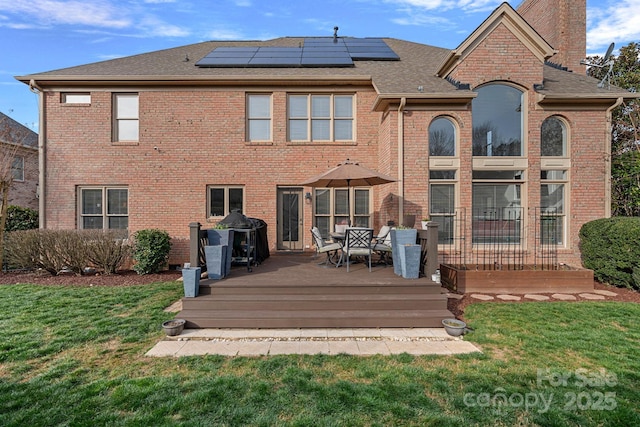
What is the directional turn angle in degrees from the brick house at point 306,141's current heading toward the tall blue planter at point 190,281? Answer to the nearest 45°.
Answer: approximately 180°

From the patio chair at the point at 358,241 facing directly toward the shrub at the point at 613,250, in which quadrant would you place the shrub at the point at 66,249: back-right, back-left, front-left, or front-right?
back-left

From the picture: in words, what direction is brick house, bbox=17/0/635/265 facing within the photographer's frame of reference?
facing away from the viewer

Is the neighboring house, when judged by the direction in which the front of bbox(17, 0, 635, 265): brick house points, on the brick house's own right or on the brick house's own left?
on the brick house's own left

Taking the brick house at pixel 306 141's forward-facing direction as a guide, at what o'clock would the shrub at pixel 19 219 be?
The shrub is roughly at 9 o'clock from the brick house.

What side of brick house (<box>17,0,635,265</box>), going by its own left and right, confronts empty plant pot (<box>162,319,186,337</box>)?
back
